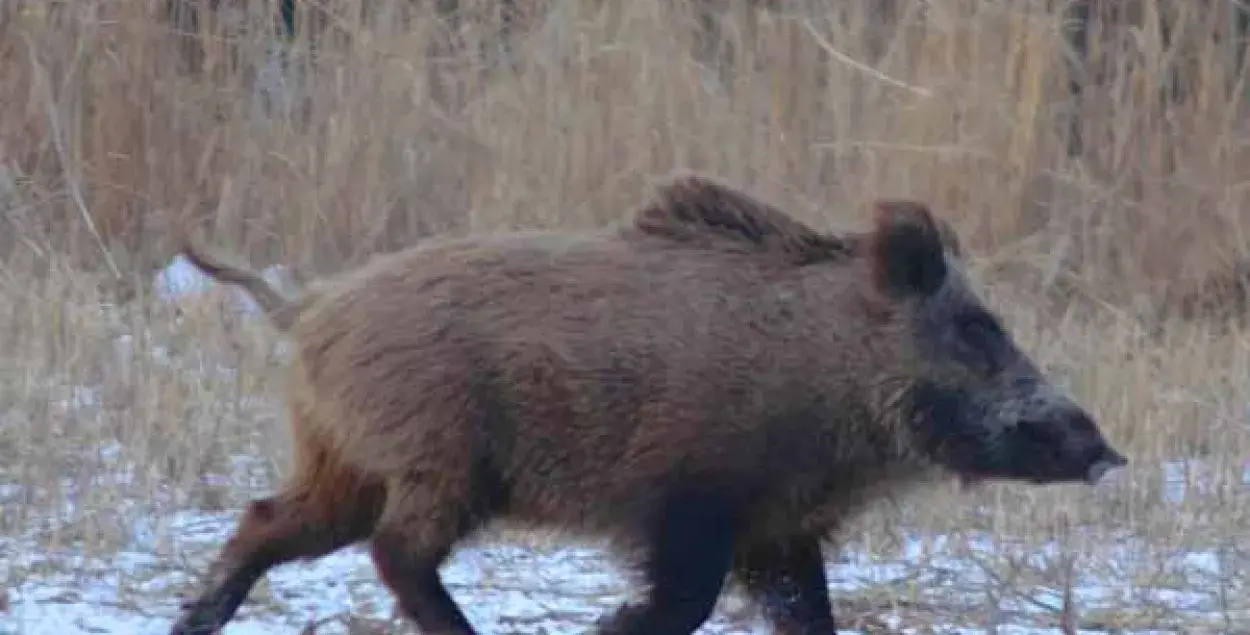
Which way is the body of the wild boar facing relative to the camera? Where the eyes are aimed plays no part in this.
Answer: to the viewer's right
